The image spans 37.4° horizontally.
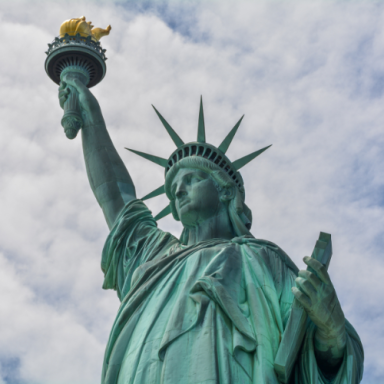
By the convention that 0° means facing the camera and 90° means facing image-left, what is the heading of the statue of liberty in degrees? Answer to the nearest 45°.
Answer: approximately 45°
